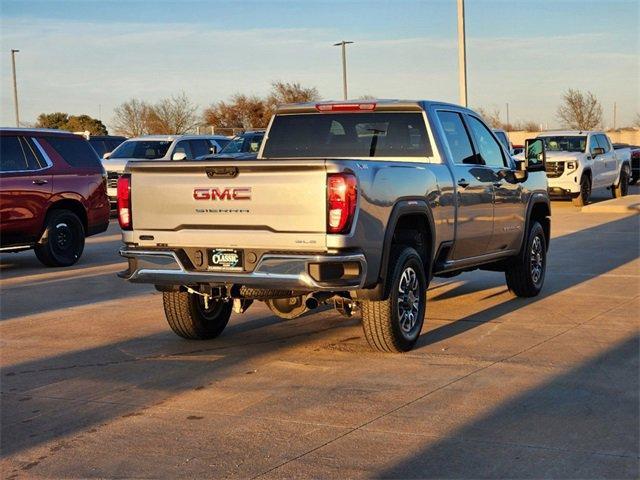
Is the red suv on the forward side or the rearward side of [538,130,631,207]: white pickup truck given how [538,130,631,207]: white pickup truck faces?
on the forward side

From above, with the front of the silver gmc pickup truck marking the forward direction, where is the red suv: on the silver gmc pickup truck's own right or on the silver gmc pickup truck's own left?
on the silver gmc pickup truck's own left

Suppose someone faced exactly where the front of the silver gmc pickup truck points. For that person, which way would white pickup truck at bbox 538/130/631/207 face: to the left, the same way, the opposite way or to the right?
the opposite way

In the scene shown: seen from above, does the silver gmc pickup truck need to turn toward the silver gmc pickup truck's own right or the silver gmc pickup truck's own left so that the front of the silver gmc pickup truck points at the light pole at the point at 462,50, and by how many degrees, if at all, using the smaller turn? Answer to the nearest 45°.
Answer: approximately 45° to the silver gmc pickup truck's own left

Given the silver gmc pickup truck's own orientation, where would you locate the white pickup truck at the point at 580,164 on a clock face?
The white pickup truck is roughly at 11 o'clock from the silver gmc pickup truck.

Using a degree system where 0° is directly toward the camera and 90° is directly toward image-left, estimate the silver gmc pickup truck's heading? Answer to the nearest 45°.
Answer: approximately 225°
